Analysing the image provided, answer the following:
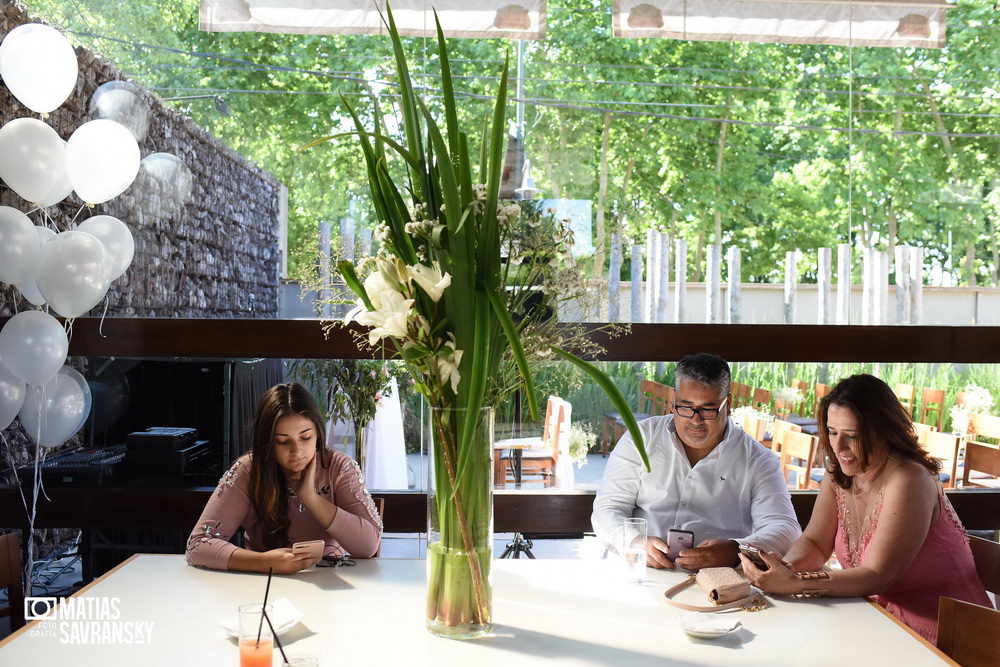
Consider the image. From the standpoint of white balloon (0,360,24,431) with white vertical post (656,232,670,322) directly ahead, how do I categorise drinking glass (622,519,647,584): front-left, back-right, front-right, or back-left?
back-right

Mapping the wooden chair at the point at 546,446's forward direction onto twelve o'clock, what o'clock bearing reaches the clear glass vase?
The clear glass vase is roughly at 9 o'clock from the wooden chair.

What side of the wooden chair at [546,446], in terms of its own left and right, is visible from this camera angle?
left

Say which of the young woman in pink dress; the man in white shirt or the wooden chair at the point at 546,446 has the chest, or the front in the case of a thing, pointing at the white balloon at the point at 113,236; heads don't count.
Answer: the wooden chair

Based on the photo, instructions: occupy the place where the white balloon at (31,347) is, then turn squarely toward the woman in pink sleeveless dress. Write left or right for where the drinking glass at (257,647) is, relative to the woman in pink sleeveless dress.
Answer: right

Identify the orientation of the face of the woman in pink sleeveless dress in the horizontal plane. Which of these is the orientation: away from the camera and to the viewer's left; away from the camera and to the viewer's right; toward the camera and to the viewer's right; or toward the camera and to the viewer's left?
toward the camera and to the viewer's left

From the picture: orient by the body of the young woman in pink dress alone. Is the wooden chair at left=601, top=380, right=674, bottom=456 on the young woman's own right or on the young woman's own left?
on the young woman's own left

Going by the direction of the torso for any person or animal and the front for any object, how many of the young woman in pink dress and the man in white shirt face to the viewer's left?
0

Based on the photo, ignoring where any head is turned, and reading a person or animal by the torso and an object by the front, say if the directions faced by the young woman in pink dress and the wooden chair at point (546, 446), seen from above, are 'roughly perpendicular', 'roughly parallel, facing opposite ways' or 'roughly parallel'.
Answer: roughly perpendicular

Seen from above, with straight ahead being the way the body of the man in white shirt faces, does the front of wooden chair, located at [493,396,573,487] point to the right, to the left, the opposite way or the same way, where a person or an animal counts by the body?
to the right

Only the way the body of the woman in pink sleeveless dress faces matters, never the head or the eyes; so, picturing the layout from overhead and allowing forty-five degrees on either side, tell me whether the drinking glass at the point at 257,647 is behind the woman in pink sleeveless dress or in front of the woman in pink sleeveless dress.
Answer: in front

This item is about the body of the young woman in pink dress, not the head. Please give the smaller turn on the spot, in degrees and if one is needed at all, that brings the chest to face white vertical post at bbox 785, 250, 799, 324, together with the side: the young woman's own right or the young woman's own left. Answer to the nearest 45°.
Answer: approximately 135° to the young woman's own left

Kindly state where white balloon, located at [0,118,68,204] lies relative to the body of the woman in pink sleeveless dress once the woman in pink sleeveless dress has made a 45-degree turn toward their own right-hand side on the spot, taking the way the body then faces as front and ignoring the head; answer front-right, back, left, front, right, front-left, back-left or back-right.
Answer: front

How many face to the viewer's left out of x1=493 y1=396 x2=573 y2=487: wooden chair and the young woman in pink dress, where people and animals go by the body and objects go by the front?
1

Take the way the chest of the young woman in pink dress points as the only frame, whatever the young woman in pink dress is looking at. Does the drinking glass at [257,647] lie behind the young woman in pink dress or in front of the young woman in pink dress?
in front

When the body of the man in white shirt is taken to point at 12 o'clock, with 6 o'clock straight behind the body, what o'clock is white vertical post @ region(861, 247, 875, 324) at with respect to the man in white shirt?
The white vertical post is roughly at 7 o'clock from the man in white shirt.

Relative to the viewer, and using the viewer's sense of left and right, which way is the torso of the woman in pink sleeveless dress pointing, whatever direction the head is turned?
facing the viewer and to the left of the viewer

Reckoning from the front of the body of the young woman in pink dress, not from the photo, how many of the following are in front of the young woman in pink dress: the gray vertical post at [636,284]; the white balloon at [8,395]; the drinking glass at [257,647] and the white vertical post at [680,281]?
1

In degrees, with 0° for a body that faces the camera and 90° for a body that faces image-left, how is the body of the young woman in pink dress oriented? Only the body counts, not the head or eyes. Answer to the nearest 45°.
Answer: approximately 0°
